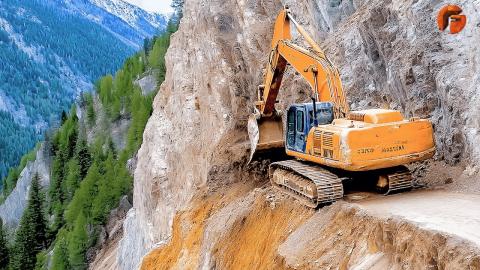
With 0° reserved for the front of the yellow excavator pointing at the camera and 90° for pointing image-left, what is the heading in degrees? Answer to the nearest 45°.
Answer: approximately 135°
